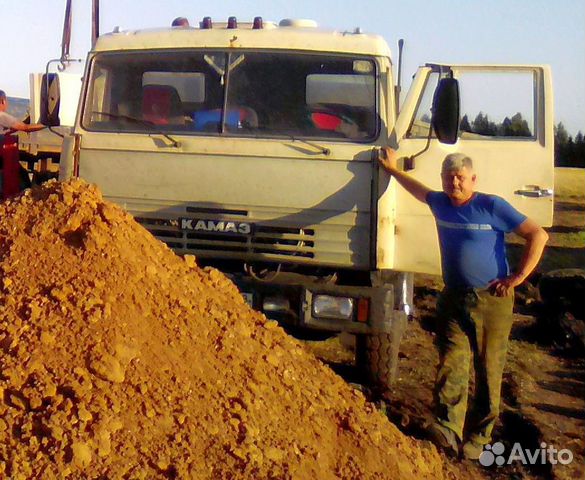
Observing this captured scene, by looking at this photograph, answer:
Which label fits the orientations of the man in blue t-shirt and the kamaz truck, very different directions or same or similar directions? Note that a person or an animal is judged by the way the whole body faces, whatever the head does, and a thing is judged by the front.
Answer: same or similar directions

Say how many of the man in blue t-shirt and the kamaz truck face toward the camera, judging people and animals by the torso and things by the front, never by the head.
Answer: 2

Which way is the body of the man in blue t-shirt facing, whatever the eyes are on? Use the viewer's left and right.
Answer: facing the viewer

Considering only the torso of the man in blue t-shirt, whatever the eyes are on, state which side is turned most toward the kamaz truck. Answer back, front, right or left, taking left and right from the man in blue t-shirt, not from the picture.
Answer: right

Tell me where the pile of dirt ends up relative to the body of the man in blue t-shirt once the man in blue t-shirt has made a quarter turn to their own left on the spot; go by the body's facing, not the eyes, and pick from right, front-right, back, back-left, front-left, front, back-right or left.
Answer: back-right

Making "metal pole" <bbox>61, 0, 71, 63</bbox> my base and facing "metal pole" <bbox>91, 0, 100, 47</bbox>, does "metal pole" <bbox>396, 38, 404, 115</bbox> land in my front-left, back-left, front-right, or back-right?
front-right
